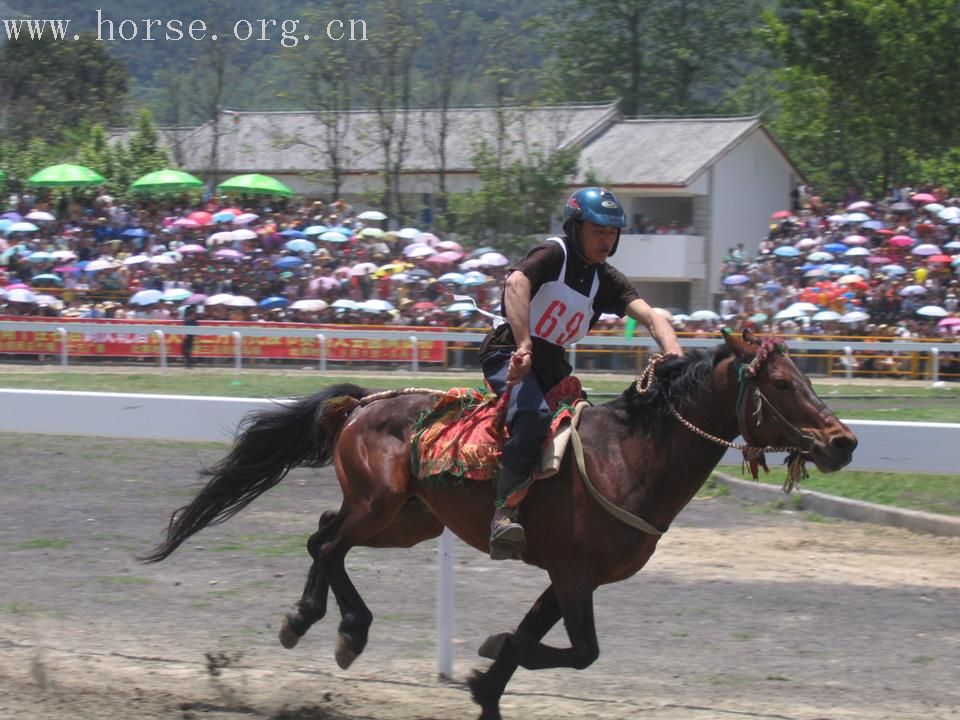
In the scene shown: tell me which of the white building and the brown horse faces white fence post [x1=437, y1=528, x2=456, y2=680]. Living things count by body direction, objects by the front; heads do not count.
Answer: the white building

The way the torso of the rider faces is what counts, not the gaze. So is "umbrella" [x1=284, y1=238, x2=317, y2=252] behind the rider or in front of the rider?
behind

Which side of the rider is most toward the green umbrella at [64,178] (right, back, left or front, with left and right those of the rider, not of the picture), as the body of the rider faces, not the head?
back

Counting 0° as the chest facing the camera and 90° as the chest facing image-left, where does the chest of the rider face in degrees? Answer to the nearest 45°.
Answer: approximately 315°

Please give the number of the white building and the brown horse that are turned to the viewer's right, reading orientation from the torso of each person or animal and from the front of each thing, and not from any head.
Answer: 1

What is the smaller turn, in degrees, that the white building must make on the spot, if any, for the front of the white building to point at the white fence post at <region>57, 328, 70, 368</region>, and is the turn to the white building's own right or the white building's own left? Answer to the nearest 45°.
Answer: approximately 45° to the white building's own right

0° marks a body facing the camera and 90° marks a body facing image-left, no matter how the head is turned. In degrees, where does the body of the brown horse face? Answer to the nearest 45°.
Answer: approximately 270°

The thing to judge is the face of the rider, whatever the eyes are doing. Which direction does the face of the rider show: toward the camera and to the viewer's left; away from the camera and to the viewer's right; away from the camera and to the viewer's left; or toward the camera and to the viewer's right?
toward the camera and to the viewer's right

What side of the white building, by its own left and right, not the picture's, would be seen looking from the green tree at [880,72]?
left

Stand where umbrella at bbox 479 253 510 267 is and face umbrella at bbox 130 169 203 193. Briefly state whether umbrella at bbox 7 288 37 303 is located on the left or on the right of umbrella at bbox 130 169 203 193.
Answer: left

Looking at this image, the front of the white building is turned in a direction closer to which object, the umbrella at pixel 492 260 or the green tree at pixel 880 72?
the umbrella
